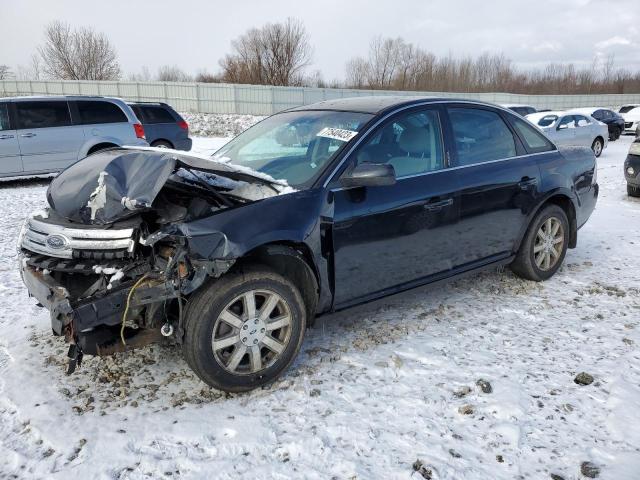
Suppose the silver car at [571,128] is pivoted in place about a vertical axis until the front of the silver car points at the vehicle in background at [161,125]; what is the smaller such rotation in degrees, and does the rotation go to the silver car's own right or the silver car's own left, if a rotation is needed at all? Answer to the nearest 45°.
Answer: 0° — it already faces it

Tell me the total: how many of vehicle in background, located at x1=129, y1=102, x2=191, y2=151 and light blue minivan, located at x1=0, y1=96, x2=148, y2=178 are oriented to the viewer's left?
2

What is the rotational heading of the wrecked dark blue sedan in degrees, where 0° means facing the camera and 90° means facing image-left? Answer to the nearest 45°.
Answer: approximately 45°

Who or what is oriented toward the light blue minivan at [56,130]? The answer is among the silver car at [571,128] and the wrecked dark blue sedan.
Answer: the silver car

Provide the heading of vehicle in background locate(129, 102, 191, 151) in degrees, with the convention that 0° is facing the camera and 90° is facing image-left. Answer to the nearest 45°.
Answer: approximately 90°

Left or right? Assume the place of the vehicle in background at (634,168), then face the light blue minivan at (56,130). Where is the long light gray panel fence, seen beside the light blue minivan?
right

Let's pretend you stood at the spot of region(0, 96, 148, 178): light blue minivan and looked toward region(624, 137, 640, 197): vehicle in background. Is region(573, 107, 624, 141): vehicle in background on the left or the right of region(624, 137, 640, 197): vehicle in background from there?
left

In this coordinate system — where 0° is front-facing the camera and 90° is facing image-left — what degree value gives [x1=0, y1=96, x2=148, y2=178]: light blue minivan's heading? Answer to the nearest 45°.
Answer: approximately 90°

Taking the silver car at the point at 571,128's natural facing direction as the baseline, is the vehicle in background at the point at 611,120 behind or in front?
behind

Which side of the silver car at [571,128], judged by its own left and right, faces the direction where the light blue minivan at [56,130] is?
front

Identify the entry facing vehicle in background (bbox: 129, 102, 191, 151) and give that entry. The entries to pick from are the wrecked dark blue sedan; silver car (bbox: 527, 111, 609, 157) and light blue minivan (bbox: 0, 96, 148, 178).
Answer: the silver car

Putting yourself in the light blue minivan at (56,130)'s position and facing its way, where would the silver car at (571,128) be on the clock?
The silver car is roughly at 6 o'clock from the light blue minivan.

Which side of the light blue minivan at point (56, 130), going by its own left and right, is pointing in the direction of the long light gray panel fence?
right
